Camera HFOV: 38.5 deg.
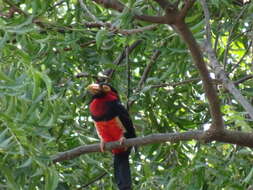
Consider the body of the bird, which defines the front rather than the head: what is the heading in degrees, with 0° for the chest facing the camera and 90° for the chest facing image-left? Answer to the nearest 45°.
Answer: approximately 45°
